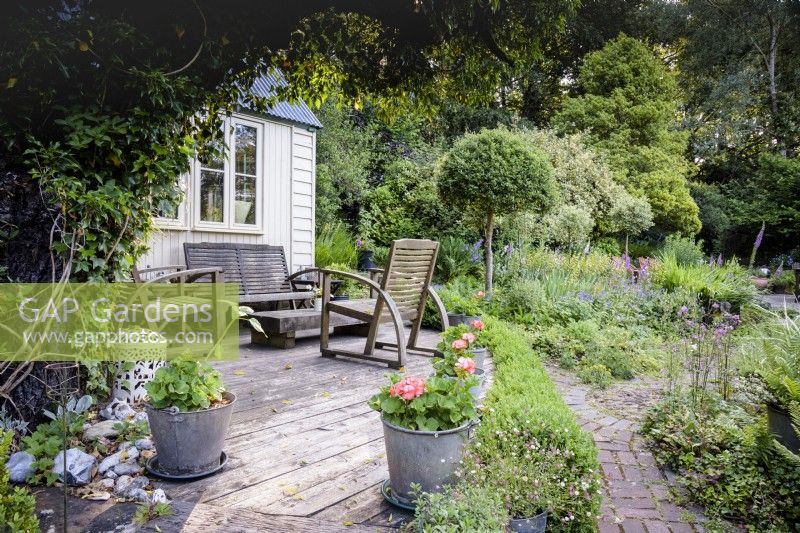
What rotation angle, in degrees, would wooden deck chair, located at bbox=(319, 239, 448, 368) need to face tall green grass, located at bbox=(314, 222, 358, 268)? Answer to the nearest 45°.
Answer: approximately 45° to its right

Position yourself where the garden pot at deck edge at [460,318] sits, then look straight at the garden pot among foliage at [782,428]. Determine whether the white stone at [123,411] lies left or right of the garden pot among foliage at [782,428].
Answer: right
